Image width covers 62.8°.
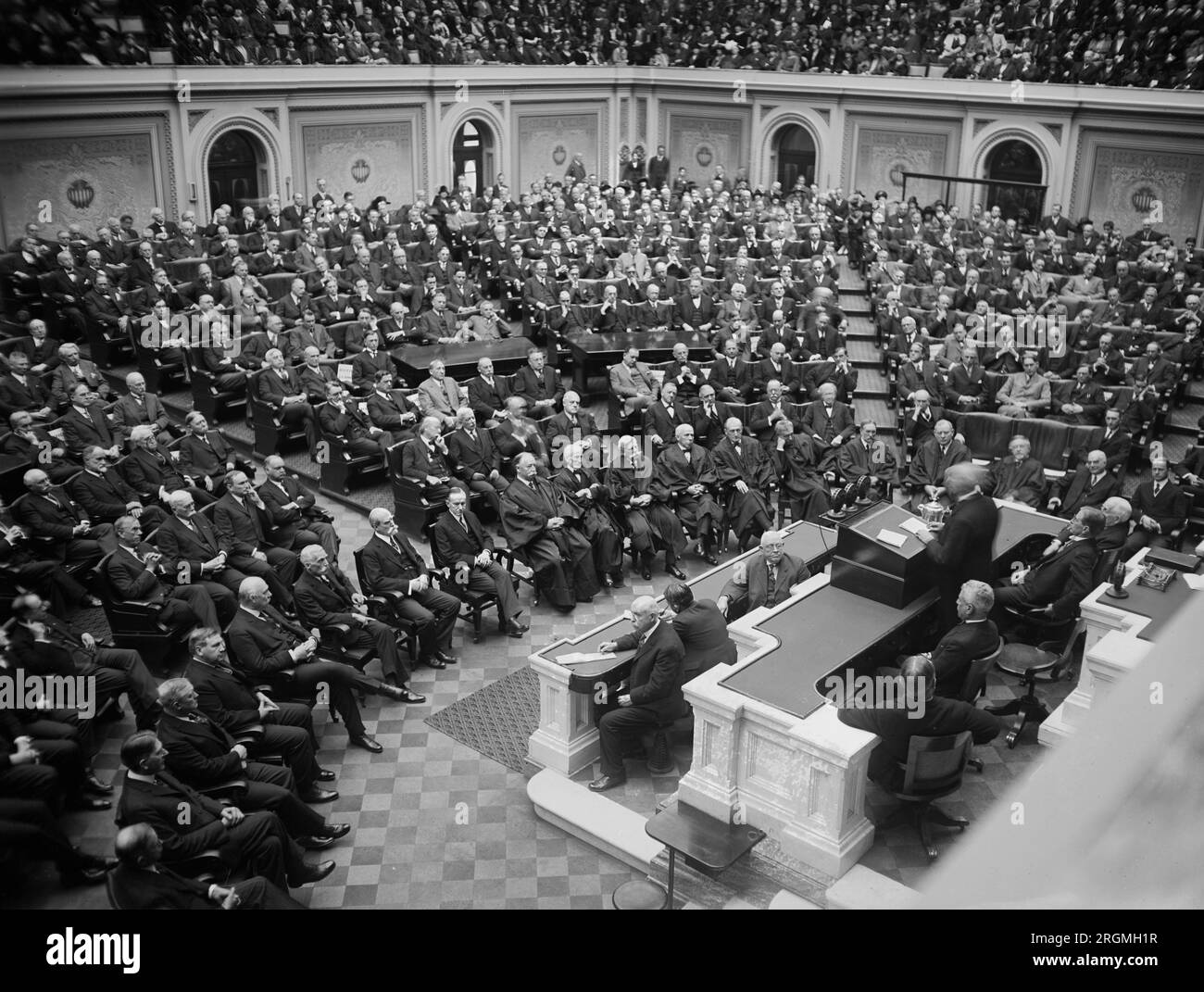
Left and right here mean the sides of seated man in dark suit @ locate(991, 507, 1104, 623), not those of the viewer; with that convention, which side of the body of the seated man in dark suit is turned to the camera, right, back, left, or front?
left

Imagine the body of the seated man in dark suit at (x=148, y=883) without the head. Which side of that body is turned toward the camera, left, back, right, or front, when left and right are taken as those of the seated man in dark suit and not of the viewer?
right

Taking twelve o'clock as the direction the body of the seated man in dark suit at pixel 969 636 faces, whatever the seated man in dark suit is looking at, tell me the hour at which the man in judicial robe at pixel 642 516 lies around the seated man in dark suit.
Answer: The man in judicial robe is roughly at 12 o'clock from the seated man in dark suit.

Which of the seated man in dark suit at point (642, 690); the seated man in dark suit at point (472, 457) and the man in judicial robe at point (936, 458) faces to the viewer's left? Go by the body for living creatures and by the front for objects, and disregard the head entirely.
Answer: the seated man in dark suit at point (642, 690)

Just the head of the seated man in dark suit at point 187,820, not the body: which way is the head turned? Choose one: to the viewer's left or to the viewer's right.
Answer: to the viewer's right

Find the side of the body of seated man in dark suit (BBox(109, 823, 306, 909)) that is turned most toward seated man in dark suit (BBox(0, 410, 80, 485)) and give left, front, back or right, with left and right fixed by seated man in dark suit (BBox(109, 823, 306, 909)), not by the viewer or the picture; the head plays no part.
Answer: left

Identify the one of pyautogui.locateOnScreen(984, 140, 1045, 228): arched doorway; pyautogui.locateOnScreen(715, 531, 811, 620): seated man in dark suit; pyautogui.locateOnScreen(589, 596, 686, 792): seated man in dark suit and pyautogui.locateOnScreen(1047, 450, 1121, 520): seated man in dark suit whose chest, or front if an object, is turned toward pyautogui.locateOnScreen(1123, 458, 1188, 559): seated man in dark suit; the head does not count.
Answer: the arched doorway

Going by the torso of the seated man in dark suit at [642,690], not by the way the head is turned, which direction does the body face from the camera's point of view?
to the viewer's left
